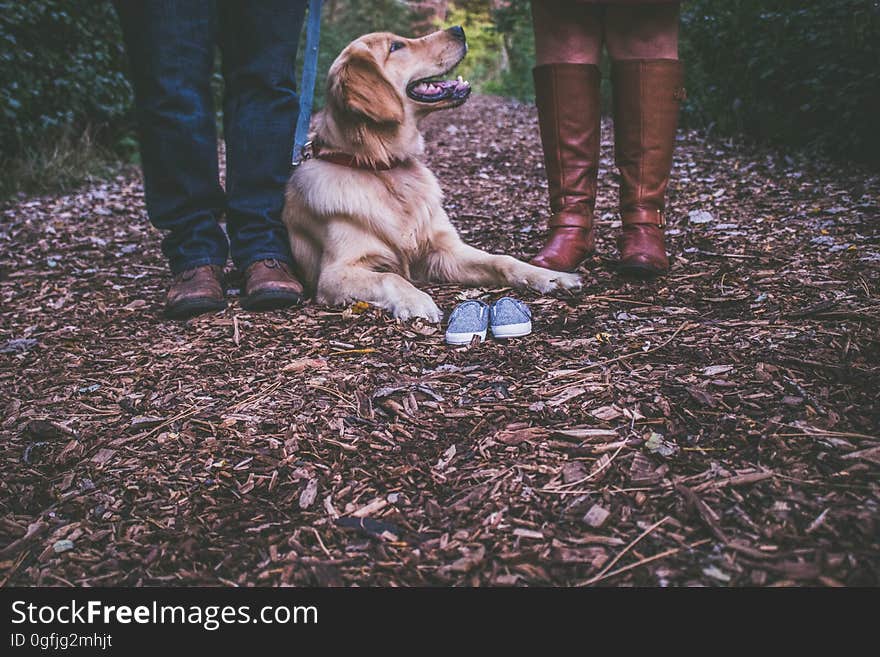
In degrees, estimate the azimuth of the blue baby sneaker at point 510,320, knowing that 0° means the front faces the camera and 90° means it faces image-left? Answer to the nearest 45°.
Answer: approximately 0°

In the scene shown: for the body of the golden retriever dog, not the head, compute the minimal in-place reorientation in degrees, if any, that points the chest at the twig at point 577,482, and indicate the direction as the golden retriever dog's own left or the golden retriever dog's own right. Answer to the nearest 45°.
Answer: approximately 45° to the golden retriever dog's own right

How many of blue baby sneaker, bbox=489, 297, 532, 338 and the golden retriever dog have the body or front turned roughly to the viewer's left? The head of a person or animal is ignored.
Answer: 0

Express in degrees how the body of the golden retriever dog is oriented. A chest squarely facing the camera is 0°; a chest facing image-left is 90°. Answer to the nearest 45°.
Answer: approximately 315°

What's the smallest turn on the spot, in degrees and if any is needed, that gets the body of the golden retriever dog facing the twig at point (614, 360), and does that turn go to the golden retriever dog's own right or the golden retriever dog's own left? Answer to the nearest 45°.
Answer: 0° — it already faces it

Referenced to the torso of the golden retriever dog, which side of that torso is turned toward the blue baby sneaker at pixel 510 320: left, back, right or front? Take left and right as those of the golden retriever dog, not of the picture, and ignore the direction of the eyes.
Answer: front

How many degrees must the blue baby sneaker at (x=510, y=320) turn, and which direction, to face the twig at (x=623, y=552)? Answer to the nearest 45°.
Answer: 0° — it already faces it

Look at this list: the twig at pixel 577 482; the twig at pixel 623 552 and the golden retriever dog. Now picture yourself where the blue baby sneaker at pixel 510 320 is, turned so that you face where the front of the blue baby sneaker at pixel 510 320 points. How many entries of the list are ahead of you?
2

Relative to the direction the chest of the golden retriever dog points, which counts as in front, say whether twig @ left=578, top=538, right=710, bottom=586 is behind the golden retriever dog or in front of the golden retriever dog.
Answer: in front

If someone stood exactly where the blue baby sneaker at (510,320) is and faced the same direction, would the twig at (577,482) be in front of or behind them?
in front
